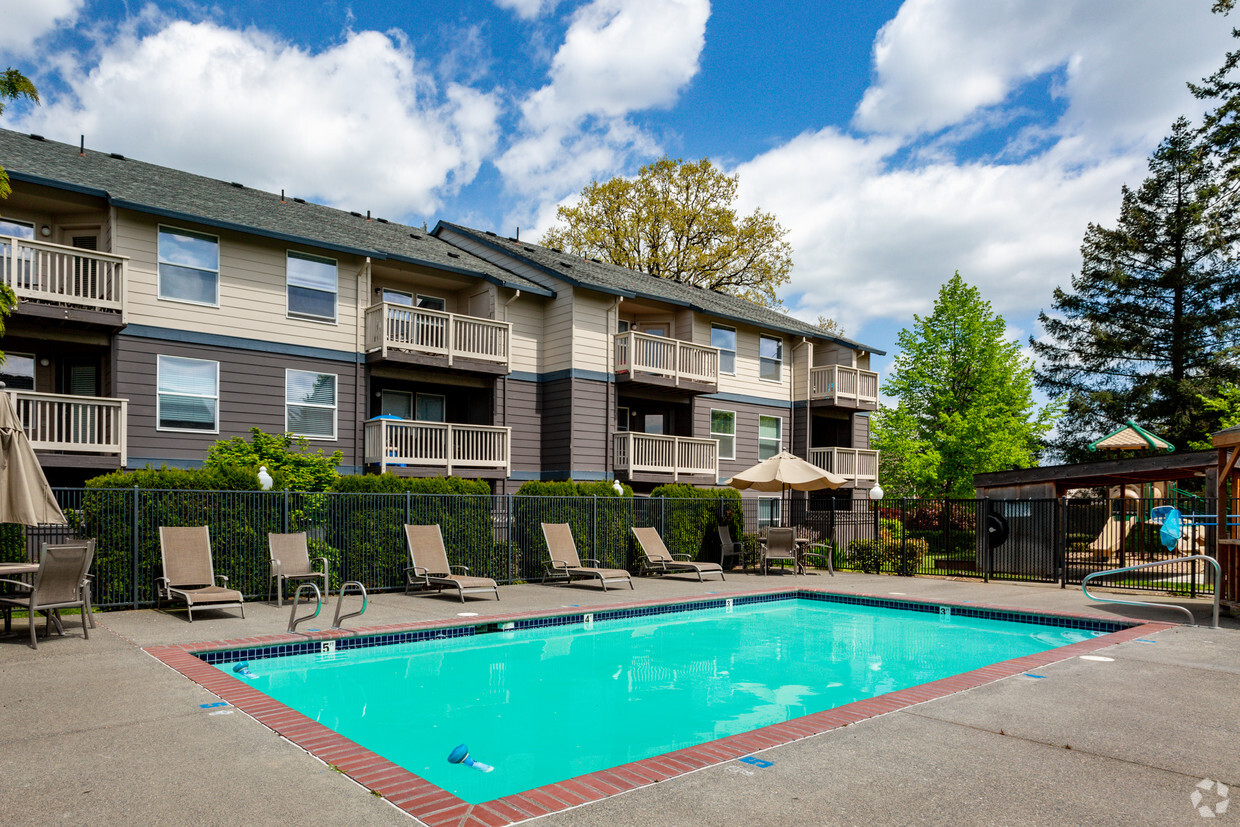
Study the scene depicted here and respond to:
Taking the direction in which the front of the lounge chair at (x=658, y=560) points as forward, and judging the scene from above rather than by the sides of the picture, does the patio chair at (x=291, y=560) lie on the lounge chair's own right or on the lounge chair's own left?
on the lounge chair's own right

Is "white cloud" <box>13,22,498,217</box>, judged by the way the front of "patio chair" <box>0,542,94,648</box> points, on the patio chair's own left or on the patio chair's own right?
on the patio chair's own right

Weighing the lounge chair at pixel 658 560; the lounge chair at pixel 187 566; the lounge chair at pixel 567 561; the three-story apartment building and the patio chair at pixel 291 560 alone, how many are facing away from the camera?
0

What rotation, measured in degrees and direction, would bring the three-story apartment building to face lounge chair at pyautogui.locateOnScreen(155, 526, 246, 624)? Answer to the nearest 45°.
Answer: approximately 45° to its right

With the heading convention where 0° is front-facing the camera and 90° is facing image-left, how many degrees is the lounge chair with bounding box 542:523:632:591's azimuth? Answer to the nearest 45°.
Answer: approximately 315°

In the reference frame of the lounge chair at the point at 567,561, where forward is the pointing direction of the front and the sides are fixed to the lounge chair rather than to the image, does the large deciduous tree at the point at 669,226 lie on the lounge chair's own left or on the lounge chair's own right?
on the lounge chair's own left

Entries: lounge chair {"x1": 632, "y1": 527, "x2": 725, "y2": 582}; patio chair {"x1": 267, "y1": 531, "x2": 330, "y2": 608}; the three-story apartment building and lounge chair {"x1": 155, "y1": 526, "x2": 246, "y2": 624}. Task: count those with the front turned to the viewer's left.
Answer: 0

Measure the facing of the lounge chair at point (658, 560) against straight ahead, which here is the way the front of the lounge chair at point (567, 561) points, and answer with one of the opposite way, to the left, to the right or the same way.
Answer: the same way

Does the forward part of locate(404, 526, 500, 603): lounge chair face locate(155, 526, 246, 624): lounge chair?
no

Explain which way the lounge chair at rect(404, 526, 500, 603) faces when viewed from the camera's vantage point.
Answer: facing the viewer and to the right of the viewer

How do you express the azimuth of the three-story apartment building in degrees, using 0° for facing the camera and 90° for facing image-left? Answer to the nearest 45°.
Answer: approximately 315°

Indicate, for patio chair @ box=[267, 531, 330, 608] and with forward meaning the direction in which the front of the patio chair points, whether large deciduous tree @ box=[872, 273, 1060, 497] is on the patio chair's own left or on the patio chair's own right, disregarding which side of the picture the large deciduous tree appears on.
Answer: on the patio chair's own left
